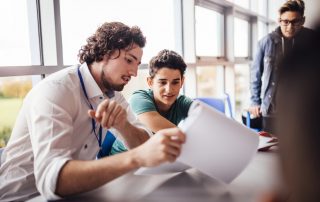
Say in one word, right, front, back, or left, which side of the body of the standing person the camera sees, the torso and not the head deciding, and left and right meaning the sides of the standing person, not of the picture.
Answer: front

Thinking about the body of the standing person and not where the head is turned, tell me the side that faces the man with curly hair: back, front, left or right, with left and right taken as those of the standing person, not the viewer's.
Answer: front

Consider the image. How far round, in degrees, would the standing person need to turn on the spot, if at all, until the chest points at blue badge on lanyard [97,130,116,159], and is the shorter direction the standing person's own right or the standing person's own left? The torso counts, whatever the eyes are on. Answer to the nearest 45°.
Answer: approximately 45° to the standing person's own right

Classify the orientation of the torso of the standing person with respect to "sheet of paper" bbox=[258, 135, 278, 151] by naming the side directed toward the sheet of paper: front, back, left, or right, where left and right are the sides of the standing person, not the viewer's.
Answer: front

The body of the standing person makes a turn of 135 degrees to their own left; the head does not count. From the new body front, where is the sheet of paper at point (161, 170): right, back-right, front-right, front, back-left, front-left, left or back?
back-right
